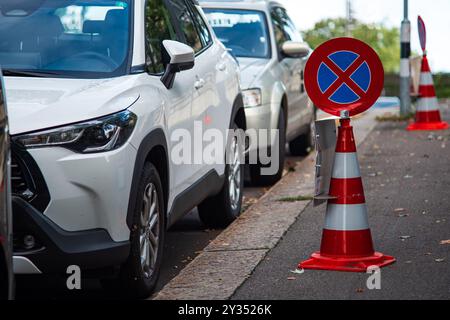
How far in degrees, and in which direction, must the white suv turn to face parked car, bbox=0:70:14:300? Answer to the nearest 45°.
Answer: approximately 45° to its left

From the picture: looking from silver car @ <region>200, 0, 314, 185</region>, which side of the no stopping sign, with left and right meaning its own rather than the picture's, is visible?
back

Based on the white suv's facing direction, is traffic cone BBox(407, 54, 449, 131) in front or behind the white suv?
behind

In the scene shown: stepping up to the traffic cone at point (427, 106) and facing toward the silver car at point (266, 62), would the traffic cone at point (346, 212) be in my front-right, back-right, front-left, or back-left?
front-left

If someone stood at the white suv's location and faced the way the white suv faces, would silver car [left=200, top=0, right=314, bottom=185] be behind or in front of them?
behind

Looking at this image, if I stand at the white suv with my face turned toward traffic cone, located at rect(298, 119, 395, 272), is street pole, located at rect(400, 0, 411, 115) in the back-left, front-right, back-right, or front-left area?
front-left

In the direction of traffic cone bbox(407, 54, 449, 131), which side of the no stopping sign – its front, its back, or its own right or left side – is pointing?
back

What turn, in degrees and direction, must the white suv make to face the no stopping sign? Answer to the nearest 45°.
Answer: approximately 135° to its left

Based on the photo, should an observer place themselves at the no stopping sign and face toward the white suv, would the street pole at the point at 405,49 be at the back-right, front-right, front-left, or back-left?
back-right

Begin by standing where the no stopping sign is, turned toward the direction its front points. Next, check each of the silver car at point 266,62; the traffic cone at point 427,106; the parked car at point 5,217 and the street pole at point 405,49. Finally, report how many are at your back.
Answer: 3

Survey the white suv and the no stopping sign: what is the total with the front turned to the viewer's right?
0

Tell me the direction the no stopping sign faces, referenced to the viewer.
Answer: facing the viewer

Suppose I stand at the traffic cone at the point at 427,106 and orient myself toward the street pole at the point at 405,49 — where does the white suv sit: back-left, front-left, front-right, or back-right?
back-left

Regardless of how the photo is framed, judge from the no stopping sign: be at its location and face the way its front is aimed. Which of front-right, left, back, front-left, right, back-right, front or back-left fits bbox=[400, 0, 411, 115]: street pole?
back
